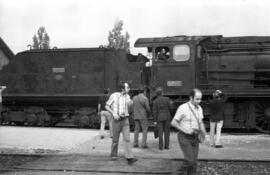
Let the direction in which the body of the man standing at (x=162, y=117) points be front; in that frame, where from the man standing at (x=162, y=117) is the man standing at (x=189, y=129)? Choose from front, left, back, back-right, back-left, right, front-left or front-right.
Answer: back

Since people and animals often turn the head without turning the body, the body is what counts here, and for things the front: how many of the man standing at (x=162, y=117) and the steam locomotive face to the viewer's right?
1

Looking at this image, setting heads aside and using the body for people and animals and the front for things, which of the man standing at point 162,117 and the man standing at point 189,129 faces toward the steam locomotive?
the man standing at point 162,117

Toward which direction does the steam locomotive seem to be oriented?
to the viewer's right

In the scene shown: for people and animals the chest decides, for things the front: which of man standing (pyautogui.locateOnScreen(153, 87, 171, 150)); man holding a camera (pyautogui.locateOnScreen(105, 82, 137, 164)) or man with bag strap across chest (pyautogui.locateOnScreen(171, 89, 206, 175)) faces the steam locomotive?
man standing (pyautogui.locateOnScreen(153, 87, 171, 150))

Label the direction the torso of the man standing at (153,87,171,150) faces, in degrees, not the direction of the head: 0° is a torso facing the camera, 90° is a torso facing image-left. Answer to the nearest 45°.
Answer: approximately 180°

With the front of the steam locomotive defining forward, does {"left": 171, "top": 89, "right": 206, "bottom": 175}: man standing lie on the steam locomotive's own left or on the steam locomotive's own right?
on the steam locomotive's own right

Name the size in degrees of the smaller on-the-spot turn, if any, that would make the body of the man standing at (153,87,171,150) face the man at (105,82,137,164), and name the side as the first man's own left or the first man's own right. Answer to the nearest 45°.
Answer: approximately 135° to the first man's own left

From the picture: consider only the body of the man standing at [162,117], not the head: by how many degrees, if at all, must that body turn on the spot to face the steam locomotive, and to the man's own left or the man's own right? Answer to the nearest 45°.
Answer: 0° — they already face it

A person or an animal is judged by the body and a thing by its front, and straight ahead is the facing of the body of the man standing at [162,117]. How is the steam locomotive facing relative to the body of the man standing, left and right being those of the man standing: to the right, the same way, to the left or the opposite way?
to the right

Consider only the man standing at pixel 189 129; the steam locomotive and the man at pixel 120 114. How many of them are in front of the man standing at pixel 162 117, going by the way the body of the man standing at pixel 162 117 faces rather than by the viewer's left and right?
1
